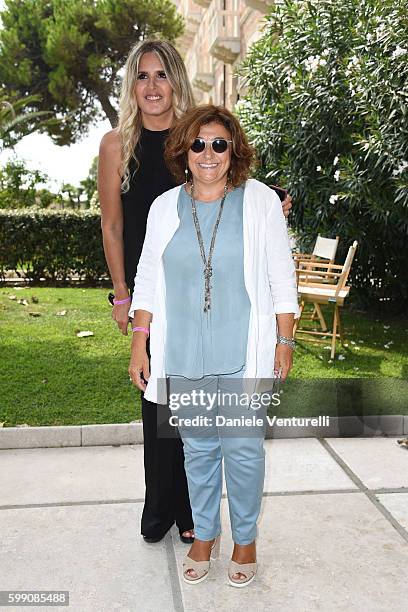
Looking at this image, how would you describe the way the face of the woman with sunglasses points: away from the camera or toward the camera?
toward the camera

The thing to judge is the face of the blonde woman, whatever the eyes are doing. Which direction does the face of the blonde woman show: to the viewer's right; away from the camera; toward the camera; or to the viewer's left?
toward the camera

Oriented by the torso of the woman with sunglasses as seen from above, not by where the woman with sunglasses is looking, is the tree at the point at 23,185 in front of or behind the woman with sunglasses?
behind

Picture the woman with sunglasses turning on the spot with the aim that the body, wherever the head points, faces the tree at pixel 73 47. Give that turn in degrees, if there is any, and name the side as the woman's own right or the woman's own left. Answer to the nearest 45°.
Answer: approximately 180°

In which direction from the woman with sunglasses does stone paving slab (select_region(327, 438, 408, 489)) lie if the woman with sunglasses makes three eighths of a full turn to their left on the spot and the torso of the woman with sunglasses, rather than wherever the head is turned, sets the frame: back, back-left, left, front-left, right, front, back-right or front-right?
front

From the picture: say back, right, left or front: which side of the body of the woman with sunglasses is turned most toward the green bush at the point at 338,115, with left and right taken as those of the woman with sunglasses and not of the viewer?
back

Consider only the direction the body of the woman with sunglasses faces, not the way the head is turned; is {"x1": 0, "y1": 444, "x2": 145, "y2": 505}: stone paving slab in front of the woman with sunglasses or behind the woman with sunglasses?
behind

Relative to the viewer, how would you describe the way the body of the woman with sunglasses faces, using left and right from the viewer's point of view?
facing the viewer
